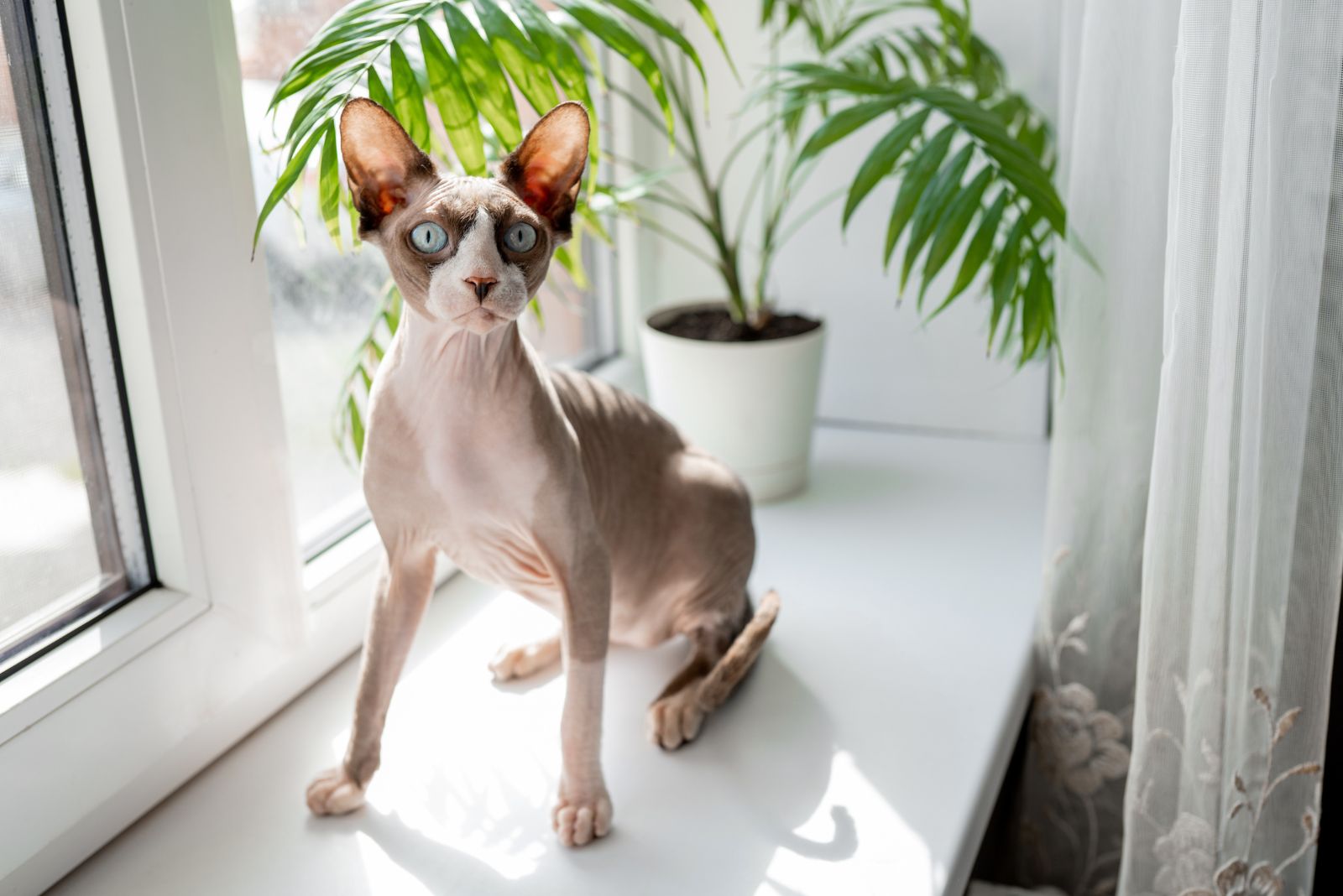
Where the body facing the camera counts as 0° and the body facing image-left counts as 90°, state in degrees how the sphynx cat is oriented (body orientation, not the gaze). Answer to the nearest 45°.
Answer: approximately 45°
